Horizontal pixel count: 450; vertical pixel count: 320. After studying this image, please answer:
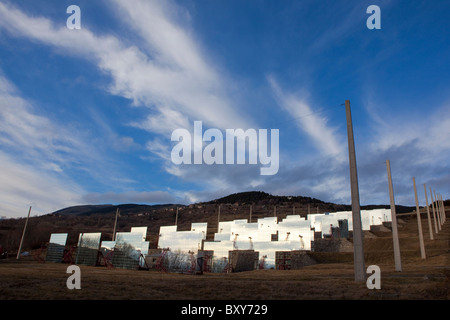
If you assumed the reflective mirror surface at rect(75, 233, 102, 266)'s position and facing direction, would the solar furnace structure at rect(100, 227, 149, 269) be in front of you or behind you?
in front

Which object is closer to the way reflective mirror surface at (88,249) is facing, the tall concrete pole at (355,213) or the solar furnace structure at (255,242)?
the tall concrete pole

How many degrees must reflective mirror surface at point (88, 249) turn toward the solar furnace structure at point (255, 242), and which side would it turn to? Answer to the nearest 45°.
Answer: approximately 45° to its left

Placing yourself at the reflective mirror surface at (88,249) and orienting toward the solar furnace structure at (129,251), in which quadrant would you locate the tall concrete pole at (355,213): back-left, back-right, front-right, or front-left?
front-right

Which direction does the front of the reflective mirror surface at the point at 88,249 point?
toward the camera

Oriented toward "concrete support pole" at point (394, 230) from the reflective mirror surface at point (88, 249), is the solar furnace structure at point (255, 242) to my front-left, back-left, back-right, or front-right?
front-left

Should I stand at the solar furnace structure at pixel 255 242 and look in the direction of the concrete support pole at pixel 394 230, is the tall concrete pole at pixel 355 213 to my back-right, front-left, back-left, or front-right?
front-right

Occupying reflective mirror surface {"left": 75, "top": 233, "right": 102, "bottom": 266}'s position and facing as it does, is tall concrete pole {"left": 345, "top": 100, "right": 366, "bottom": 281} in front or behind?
in front

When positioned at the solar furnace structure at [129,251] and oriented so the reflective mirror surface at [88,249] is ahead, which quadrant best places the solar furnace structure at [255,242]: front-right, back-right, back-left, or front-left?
back-right

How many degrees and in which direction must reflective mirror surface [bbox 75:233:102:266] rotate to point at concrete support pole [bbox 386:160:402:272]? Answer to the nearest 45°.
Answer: approximately 45° to its left
